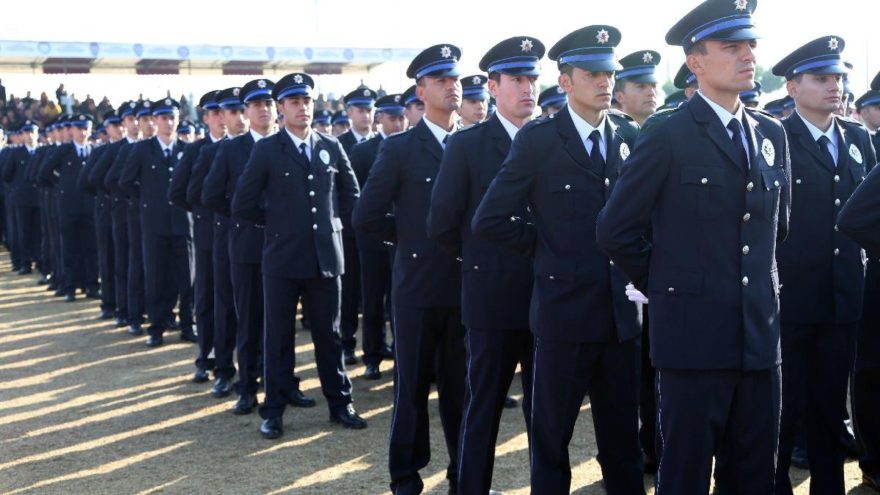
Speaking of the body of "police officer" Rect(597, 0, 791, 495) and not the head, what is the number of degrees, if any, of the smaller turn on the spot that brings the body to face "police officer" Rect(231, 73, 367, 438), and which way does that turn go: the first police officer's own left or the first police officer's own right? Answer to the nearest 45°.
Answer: approximately 180°

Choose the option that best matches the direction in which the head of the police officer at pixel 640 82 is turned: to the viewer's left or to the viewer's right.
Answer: to the viewer's right

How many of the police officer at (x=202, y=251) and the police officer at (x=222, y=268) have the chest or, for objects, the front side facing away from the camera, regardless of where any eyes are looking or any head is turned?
0

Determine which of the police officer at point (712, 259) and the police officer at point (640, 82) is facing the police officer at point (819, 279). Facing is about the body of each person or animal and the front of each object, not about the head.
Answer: the police officer at point (640, 82)

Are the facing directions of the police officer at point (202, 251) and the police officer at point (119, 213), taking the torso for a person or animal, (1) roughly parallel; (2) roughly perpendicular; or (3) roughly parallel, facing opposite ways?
roughly parallel

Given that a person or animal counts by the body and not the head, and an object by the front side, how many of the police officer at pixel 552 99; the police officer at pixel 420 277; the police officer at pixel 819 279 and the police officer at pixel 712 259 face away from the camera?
0

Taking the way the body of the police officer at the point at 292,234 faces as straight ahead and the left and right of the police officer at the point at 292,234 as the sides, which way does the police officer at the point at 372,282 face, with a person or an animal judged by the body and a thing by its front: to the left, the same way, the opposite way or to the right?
the same way

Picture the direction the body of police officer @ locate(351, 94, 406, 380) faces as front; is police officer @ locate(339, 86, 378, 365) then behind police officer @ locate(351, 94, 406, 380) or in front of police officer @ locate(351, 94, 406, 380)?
behind

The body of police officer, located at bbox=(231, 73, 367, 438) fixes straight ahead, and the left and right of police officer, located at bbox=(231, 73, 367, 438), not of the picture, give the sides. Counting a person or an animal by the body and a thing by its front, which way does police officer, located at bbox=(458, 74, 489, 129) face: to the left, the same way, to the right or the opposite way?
the same way

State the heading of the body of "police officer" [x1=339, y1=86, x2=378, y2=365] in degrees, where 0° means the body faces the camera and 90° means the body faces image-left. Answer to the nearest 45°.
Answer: approximately 315°

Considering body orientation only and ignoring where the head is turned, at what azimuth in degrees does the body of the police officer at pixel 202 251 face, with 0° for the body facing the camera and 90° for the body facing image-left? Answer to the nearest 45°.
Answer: approximately 315°
